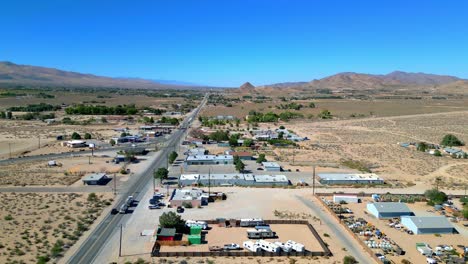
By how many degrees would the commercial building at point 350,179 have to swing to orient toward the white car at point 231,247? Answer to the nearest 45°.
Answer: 0° — it already faces it

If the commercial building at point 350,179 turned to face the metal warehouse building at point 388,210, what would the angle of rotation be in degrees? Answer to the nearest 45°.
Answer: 0° — it already faces it

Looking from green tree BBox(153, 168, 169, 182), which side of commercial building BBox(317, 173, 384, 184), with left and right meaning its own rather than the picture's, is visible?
right

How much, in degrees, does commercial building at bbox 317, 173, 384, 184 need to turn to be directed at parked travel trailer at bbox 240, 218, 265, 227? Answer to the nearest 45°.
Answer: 0° — it already faces it

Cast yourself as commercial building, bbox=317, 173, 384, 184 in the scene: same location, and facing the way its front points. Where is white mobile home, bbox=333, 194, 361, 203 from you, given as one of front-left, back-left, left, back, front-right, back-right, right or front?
front

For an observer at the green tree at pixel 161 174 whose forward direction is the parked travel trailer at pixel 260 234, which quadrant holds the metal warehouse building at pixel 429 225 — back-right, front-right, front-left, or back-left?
front-left

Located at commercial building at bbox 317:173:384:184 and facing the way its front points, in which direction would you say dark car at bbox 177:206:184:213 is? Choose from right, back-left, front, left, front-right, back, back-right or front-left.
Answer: front-right

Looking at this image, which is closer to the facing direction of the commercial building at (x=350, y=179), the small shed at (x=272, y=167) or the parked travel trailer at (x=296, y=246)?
the parked travel trailer

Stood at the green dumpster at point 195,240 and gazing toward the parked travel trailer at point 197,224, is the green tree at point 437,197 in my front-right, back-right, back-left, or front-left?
front-right

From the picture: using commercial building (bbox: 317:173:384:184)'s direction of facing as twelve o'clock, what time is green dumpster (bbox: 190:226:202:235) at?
The green dumpster is roughly at 1 o'clock from the commercial building.

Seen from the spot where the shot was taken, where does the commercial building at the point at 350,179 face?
facing the viewer

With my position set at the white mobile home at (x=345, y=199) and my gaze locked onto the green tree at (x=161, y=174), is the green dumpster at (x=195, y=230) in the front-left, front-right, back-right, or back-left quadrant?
front-left

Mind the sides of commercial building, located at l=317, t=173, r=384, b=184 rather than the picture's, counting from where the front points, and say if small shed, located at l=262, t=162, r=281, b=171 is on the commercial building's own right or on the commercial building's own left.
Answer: on the commercial building's own right

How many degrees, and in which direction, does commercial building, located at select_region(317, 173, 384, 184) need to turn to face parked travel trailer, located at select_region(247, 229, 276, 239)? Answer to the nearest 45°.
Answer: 0° — it already faces it

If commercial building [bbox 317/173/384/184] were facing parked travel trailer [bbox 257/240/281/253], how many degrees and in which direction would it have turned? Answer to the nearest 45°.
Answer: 0° — it already faces it

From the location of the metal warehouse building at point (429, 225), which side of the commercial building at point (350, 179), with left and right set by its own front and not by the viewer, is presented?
front
